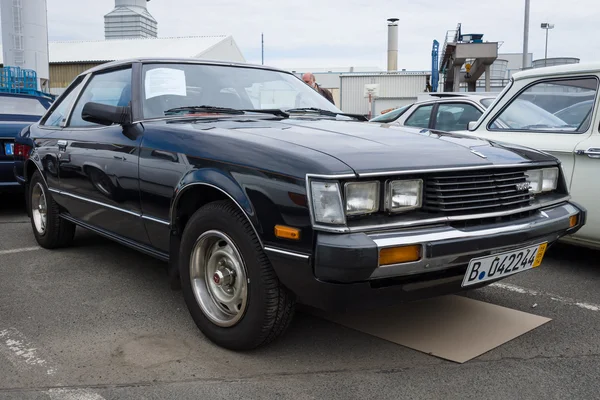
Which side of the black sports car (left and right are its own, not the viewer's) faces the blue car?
back

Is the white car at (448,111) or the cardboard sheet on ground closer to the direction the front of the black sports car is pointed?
the cardboard sheet on ground

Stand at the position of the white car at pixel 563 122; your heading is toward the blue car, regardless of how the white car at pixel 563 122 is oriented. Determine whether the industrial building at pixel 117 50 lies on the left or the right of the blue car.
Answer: right

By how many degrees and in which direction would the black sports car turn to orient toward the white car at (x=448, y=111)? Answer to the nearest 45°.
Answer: approximately 135° to its left

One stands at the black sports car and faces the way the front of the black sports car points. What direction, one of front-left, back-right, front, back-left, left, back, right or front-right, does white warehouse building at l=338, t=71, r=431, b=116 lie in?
back-left

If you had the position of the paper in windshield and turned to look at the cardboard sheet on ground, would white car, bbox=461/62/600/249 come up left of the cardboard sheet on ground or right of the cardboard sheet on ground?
left

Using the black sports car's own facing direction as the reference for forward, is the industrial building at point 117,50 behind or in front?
behind

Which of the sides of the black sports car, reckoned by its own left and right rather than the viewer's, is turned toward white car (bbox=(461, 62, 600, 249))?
left

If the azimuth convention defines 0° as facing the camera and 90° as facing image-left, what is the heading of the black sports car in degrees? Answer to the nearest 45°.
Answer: approximately 315°

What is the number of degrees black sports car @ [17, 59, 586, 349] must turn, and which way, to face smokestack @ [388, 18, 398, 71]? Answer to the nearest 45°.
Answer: approximately 135° to its left
